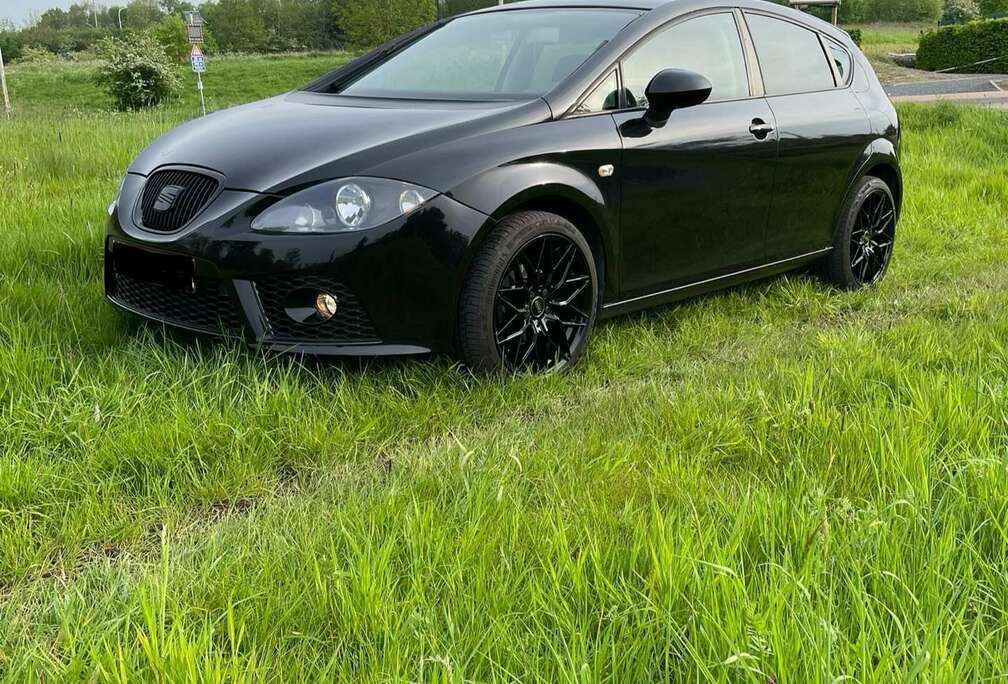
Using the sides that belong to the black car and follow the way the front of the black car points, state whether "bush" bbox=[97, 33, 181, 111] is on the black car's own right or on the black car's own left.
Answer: on the black car's own right

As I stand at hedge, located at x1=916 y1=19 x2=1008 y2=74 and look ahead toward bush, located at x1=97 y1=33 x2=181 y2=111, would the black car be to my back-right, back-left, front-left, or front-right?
front-left

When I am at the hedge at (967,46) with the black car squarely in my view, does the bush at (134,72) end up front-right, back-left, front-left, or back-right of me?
front-right

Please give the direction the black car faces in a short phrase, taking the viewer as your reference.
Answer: facing the viewer and to the left of the viewer

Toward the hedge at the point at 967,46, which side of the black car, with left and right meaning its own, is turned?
back

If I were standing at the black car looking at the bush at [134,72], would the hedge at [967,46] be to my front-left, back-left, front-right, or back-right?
front-right
